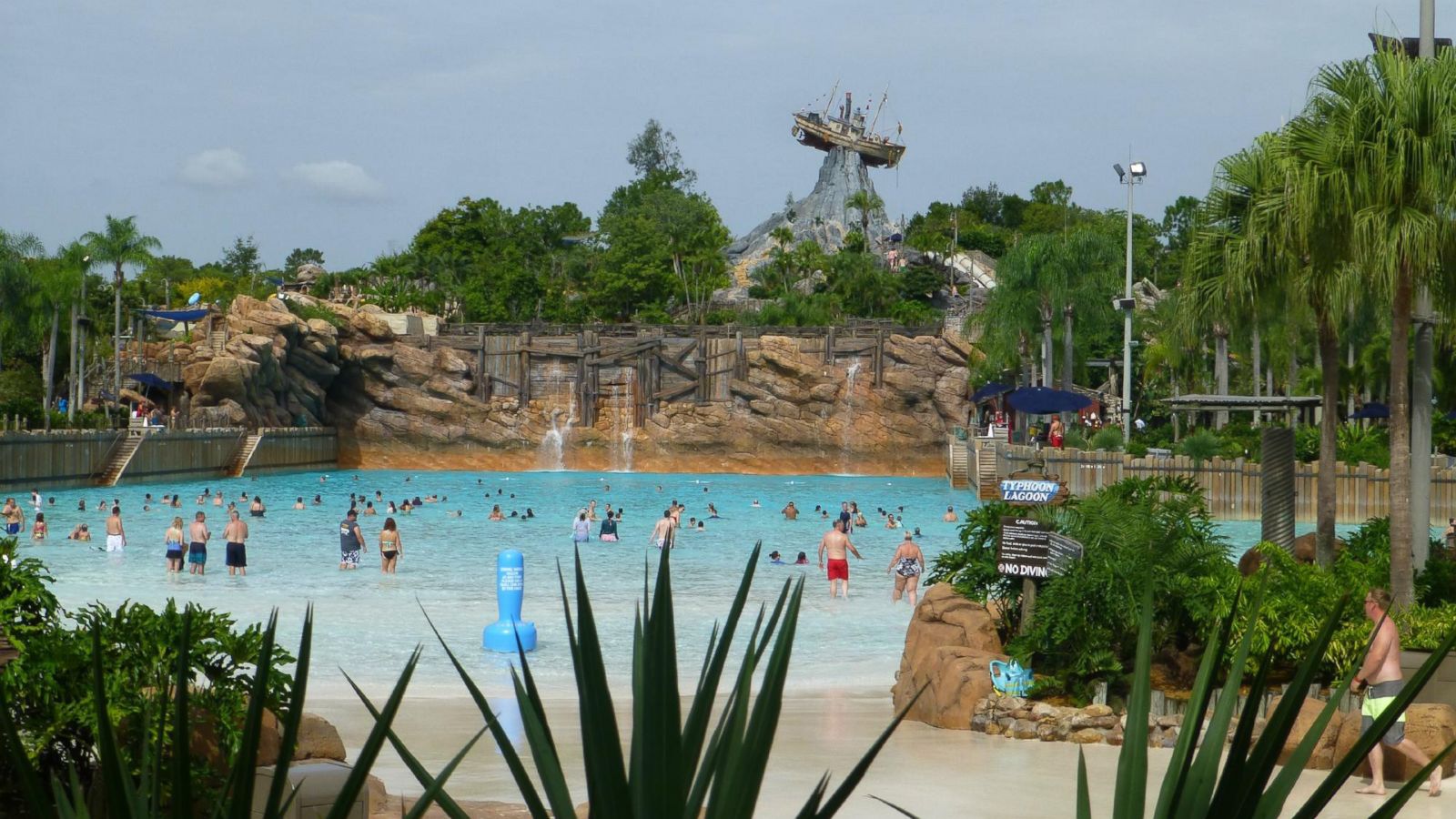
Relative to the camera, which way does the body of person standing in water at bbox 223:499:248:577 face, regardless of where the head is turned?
away from the camera

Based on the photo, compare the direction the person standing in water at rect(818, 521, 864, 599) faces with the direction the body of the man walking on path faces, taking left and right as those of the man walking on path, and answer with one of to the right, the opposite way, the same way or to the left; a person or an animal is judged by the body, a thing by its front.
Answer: to the right

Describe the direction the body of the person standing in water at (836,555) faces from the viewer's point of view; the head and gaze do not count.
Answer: away from the camera

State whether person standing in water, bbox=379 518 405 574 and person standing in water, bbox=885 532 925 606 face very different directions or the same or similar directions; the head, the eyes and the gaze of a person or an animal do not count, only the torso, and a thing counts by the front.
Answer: same or similar directions

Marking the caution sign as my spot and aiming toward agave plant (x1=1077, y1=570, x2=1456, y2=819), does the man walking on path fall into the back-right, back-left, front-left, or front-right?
front-left

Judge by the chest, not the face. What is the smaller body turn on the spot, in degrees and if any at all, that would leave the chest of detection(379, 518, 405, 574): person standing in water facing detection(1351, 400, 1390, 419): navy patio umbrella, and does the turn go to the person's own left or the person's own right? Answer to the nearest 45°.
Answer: approximately 90° to the person's own right

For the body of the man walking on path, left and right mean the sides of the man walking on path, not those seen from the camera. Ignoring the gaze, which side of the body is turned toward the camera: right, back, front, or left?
left

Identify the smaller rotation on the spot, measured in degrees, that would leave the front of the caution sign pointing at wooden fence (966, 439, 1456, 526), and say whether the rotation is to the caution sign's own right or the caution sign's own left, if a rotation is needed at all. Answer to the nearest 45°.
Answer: approximately 180°

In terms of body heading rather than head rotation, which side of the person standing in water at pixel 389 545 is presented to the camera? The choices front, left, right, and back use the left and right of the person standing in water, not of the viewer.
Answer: back

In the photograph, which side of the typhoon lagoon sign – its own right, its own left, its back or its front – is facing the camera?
front

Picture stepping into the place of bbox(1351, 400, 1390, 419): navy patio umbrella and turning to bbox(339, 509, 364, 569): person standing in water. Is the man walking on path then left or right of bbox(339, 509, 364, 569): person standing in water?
left

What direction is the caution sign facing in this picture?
toward the camera

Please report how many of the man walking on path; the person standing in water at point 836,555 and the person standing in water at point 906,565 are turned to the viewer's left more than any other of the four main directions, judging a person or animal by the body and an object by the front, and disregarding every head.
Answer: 1
